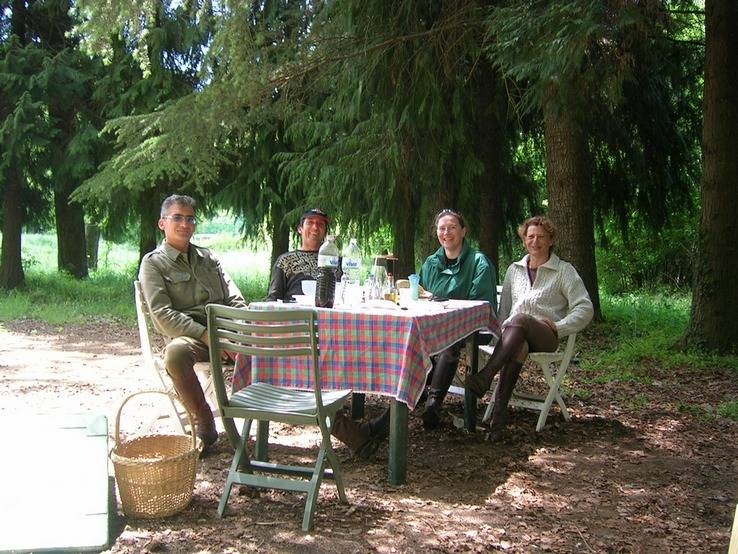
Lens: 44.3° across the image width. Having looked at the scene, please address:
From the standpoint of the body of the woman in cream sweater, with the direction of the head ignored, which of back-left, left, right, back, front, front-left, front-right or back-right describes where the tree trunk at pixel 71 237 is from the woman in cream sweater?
right

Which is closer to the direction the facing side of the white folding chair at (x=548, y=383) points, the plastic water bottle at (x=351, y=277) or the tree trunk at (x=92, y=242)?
the plastic water bottle

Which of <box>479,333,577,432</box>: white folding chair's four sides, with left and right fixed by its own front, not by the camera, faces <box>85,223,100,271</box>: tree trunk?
right

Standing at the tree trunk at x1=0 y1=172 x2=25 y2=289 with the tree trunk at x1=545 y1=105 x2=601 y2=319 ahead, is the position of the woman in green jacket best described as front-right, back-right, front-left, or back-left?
front-right

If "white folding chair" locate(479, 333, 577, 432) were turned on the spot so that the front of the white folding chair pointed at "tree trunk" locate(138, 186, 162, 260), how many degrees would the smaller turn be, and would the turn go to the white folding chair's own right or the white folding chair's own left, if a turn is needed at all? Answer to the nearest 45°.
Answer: approximately 90° to the white folding chair's own right

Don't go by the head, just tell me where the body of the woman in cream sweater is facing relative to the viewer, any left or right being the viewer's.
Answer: facing the viewer and to the left of the viewer

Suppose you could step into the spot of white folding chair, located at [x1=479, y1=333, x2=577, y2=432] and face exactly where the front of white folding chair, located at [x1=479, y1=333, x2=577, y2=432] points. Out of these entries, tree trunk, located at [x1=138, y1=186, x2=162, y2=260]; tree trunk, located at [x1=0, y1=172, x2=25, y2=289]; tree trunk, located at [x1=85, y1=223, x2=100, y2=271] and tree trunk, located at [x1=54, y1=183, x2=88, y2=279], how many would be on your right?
4

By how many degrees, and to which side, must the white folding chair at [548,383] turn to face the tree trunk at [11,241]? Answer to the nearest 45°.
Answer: approximately 90° to its right

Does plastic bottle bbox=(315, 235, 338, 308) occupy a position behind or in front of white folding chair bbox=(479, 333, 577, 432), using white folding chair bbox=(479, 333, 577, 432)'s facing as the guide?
in front

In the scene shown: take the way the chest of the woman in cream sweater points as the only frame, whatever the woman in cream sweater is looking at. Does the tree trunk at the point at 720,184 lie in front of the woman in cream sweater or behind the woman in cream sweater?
behind

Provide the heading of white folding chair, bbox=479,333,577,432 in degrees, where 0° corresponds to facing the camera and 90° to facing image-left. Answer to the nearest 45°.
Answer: approximately 45°

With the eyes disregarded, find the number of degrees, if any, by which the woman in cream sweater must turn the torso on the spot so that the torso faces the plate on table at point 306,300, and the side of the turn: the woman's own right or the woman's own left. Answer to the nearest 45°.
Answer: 0° — they already face it

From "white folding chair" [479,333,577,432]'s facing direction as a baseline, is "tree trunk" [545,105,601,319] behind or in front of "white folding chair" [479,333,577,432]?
behind

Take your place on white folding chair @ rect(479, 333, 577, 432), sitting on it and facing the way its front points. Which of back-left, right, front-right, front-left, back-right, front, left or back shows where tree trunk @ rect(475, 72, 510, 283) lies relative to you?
back-right
